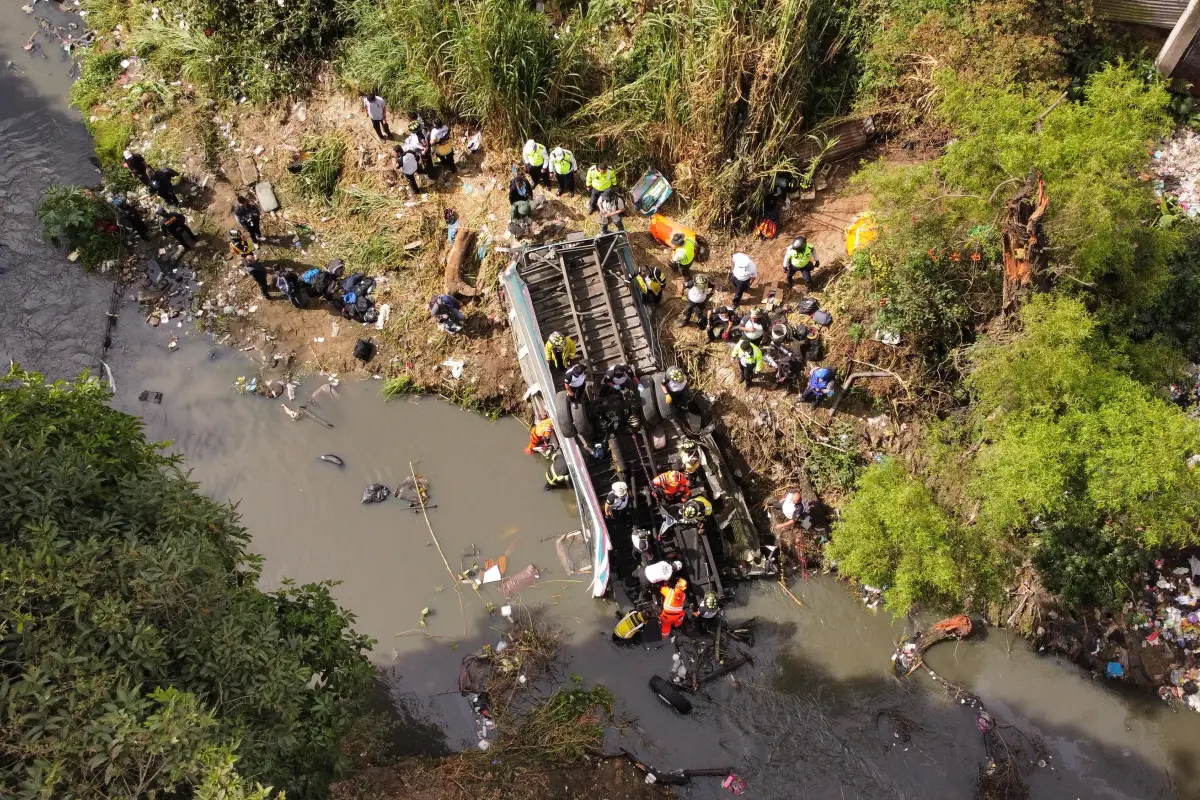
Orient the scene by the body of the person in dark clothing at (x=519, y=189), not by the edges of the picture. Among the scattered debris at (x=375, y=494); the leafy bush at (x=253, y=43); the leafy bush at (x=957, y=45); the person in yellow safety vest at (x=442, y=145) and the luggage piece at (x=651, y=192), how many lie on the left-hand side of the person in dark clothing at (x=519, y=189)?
2

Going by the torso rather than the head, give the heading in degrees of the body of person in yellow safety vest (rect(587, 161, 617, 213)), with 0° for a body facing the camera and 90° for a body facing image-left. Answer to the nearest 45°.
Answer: approximately 0°

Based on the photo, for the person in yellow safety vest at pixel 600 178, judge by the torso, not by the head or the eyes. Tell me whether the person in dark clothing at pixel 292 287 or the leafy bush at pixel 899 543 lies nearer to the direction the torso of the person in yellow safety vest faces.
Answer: the leafy bush

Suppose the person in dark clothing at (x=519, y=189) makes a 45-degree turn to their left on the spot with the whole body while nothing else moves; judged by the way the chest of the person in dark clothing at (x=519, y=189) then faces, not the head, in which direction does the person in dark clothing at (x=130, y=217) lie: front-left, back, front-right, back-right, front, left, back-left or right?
back-right

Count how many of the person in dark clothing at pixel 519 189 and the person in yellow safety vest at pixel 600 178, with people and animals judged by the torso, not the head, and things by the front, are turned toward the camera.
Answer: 2

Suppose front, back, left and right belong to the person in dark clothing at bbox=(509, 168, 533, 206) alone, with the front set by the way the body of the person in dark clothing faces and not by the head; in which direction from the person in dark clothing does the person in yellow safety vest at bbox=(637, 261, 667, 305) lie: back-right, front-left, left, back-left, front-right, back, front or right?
front-left

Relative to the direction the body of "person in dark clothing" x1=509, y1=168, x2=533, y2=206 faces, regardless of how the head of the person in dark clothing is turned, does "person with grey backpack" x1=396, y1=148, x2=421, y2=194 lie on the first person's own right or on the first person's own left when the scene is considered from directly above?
on the first person's own right
